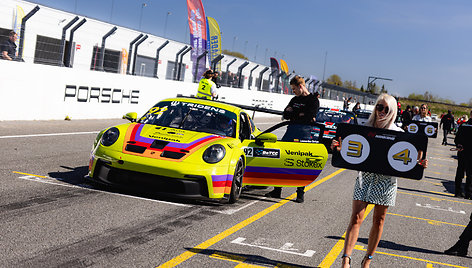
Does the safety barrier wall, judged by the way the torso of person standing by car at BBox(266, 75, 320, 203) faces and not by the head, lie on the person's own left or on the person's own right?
on the person's own right

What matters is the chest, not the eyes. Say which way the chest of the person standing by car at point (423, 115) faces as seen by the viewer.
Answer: toward the camera

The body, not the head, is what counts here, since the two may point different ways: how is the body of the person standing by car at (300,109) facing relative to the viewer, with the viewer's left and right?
facing the viewer and to the left of the viewer

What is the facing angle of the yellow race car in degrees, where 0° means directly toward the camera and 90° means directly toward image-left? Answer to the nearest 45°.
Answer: approximately 45°

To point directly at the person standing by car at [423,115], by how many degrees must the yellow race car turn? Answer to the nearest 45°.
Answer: approximately 180°

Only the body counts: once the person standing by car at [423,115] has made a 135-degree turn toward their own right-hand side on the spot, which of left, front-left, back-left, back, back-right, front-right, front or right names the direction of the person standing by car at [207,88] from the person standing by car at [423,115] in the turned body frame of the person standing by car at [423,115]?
left

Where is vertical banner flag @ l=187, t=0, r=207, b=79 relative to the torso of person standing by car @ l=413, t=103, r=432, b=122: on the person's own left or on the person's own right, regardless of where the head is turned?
on the person's own right

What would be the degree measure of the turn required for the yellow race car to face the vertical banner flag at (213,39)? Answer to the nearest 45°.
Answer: approximately 135° to its right

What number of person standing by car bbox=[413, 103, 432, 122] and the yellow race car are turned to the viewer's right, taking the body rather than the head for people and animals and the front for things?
0

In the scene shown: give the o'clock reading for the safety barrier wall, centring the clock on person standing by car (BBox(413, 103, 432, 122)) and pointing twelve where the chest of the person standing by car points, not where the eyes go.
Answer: The safety barrier wall is roughly at 2 o'clock from the person standing by car.

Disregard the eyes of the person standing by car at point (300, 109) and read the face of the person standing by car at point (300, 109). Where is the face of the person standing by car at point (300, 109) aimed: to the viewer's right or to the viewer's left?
to the viewer's left

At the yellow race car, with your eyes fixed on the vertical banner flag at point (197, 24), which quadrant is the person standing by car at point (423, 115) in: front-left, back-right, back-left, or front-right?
front-right

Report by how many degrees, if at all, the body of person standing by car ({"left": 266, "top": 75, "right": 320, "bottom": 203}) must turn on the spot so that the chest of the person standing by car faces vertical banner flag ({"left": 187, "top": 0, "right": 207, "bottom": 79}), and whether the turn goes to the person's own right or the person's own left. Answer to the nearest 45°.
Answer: approximately 135° to the person's own right

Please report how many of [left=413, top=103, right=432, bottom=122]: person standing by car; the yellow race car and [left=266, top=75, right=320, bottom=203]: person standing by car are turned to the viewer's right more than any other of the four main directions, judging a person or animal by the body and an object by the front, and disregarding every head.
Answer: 0

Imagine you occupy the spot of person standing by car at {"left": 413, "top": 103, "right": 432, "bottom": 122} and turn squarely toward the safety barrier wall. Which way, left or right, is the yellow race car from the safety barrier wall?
left

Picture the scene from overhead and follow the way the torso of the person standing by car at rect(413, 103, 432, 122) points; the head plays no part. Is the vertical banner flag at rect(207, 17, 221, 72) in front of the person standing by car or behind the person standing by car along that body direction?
behind
